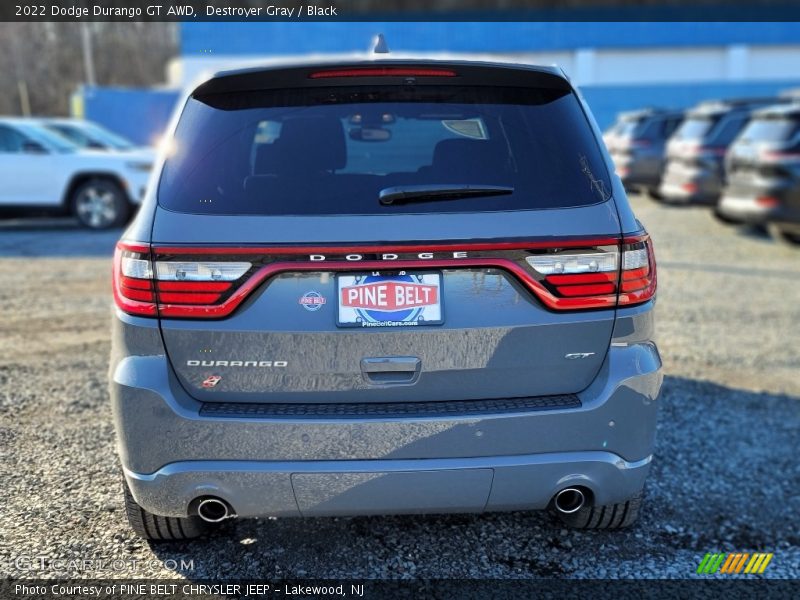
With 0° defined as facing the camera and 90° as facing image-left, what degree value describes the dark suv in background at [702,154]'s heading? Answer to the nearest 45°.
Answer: approximately 225°

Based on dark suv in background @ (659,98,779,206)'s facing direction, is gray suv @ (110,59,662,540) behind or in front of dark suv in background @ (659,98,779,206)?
behind

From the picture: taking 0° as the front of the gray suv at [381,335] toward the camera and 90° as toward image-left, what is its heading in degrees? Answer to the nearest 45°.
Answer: approximately 180°

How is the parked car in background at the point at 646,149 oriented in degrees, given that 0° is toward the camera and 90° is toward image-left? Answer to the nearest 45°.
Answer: approximately 225°

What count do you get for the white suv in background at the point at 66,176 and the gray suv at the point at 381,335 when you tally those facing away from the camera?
1

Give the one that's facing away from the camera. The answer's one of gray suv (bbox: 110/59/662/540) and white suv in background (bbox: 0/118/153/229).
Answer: the gray suv

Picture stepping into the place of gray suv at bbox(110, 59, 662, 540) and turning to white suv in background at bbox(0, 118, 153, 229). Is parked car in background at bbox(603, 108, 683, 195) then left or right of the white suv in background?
right

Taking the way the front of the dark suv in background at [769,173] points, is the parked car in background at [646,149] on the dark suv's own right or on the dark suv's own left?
on the dark suv's own left

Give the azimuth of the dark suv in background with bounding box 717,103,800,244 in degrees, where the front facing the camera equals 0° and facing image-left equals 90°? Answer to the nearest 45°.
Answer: approximately 225°

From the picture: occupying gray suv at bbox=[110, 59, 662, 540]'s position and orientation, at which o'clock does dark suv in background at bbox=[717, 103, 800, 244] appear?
The dark suv in background is roughly at 1 o'clock from the gray suv.

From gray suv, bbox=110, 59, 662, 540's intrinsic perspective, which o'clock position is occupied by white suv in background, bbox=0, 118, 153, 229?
The white suv in background is roughly at 11 o'clock from the gray suv.

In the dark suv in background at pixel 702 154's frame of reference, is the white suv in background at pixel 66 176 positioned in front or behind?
behind

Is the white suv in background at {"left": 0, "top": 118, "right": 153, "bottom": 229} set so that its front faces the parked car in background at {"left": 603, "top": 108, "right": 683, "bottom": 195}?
yes
